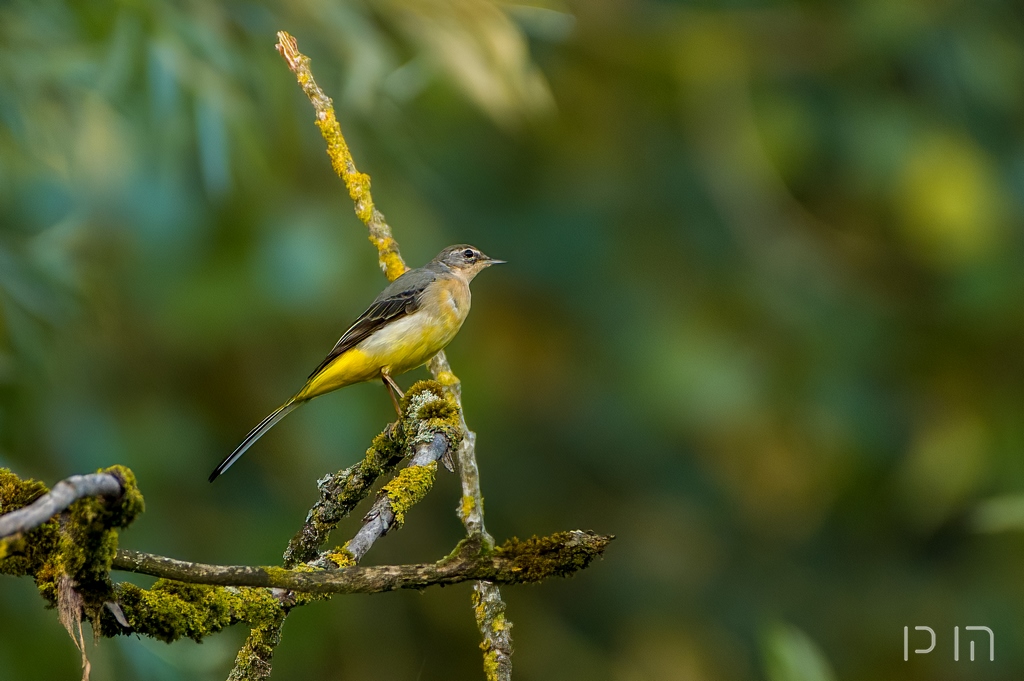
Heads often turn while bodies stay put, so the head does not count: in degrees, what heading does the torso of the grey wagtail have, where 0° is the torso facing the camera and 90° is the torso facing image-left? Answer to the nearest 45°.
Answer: approximately 270°
